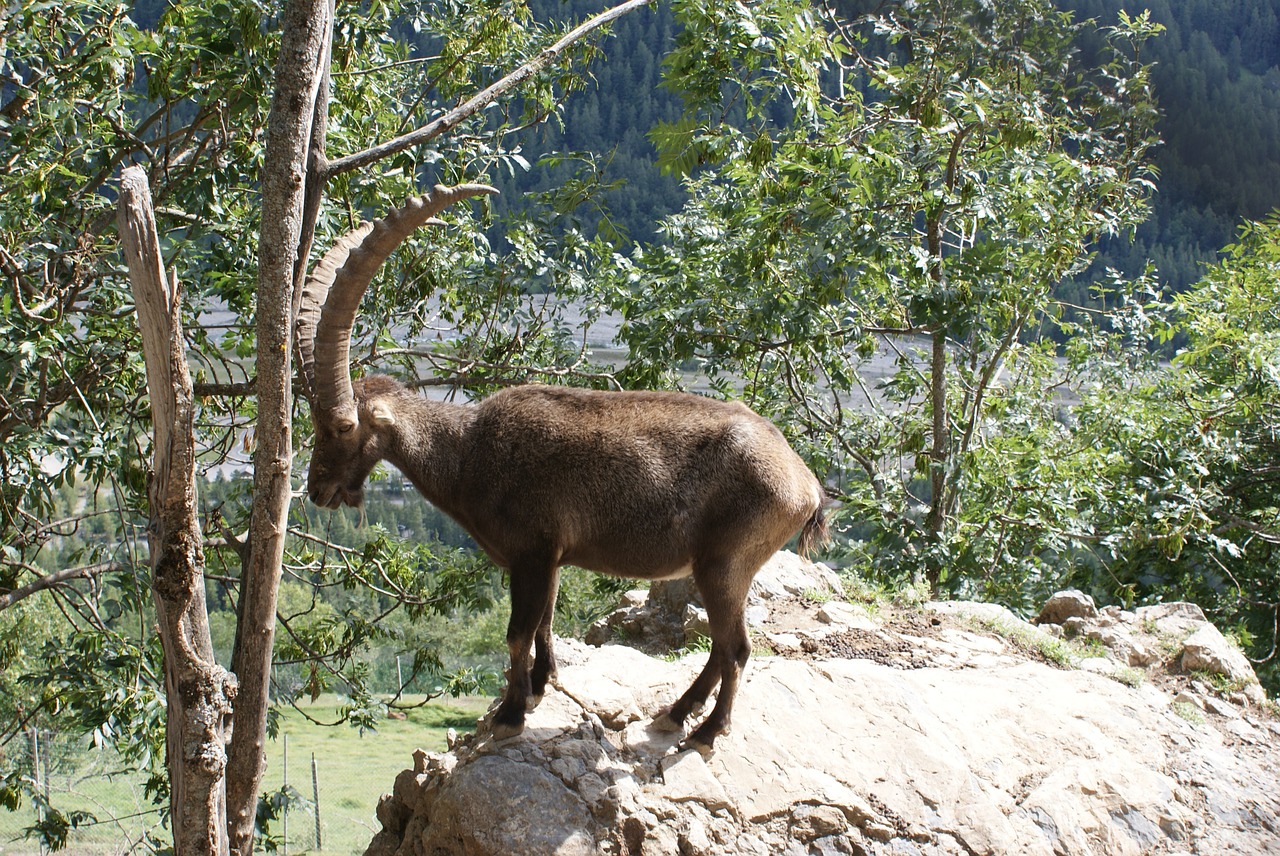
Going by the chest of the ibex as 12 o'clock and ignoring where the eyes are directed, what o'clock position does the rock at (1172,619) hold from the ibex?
The rock is roughly at 5 o'clock from the ibex.

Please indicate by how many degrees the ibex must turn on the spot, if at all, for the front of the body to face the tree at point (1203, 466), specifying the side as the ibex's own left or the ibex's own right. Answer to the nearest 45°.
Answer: approximately 135° to the ibex's own right

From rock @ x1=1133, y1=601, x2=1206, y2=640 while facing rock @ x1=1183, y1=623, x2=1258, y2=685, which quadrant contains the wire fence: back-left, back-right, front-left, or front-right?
back-right

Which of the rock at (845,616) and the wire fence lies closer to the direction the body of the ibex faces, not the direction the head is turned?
the wire fence

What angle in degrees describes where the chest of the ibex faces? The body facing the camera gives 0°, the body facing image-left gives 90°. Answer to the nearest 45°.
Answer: approximately 90°

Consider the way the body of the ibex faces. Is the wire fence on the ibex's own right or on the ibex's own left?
on the ibex's own right

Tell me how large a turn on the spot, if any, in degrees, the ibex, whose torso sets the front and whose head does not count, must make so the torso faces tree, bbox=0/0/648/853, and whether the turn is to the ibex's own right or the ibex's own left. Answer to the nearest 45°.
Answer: approximately 45° to the ibex's own right

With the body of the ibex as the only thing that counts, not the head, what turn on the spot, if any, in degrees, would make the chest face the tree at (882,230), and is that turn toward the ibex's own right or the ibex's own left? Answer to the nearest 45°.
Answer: approximately 135° to the ibex's own right

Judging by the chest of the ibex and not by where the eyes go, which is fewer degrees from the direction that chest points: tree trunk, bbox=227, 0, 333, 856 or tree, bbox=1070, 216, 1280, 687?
the tree trunk
